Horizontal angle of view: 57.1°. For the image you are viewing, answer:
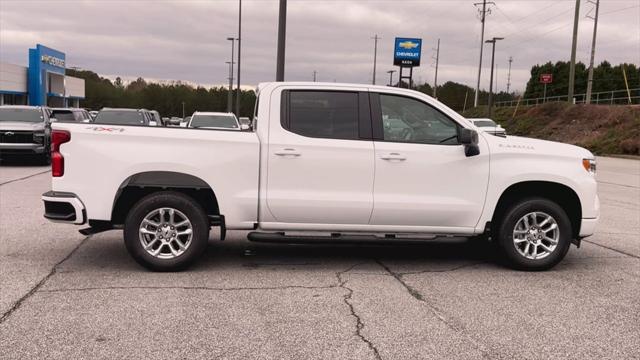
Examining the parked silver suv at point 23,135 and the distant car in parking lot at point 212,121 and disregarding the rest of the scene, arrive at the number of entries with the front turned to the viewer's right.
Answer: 0

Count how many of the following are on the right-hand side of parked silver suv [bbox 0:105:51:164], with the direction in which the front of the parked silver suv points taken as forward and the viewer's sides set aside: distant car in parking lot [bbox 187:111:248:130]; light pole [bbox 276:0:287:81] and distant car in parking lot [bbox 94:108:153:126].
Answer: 0

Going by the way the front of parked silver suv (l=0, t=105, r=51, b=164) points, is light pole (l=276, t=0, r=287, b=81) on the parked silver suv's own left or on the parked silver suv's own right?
on the parked silver suv's own left

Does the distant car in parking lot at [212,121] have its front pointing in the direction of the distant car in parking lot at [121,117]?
no

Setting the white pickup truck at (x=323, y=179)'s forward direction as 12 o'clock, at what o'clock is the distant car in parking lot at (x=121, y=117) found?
The distant car in parking lot is roughly at 8 o'clock from the white pickup truck.

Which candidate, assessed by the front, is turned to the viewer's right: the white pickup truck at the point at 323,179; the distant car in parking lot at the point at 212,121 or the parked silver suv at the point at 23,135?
the white pickup truck

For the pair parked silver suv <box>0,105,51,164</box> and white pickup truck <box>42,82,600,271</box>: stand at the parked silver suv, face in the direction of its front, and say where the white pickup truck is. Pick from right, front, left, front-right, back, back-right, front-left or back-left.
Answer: front

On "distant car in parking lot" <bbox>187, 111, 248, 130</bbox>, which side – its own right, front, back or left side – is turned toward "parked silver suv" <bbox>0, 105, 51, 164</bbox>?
right

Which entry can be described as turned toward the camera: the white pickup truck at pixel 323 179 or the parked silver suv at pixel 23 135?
the parked silver suv

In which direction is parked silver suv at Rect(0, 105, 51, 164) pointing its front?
toward the camera

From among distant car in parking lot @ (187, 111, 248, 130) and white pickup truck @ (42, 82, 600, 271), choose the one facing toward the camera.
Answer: the distant car in parking lot

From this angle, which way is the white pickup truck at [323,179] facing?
to the viewer's right

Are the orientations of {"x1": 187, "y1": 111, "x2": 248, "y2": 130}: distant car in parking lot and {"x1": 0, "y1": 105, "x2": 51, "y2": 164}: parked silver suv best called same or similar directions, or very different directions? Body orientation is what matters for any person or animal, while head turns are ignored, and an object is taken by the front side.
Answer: same or similar directions

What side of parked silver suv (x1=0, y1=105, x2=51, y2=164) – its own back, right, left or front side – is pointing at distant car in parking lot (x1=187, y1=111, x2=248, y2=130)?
left

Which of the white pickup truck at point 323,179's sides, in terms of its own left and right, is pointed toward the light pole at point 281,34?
left
